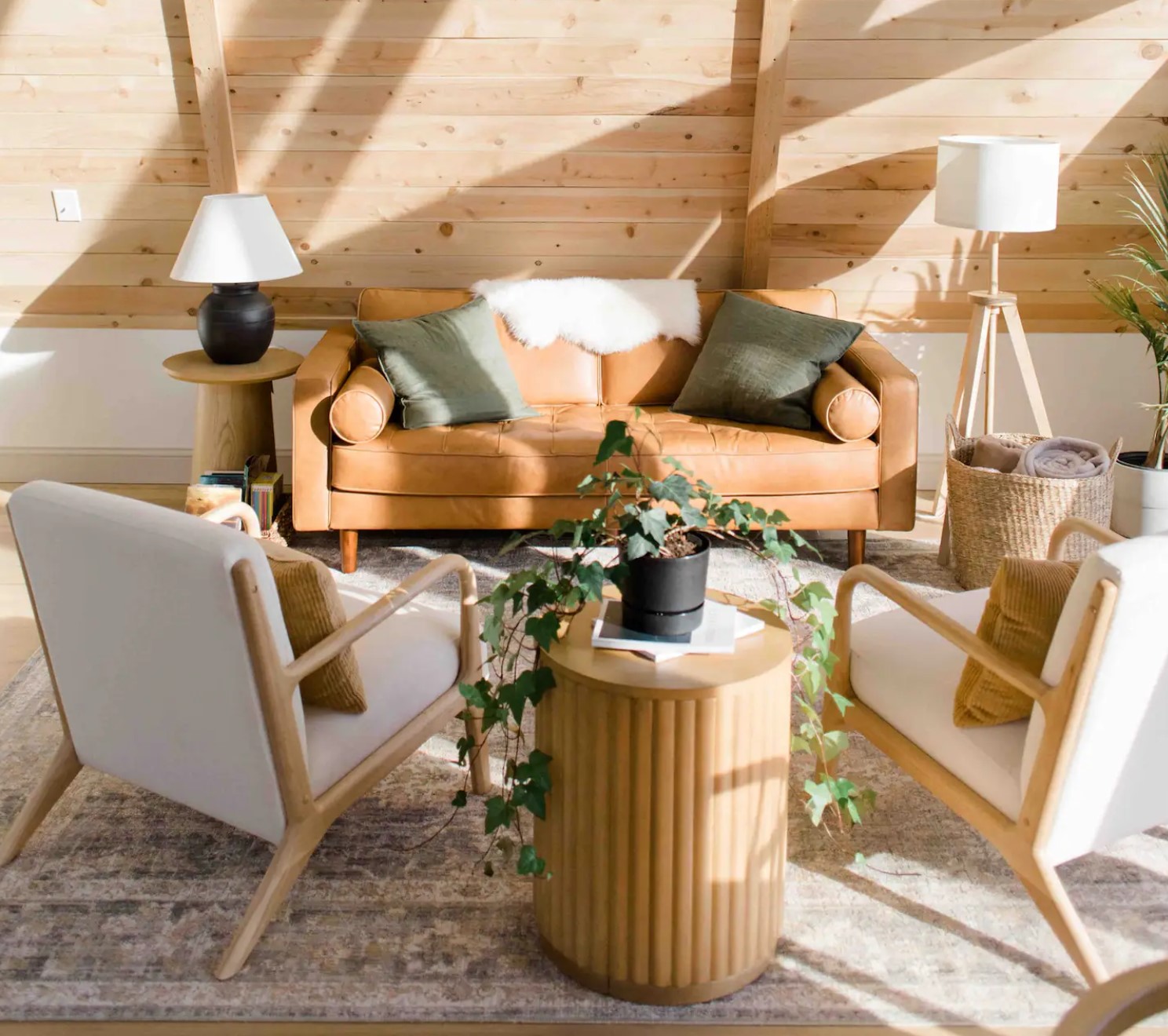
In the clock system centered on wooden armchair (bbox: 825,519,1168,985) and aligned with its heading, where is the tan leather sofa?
The tan leather sofa is roughly at 12 o'clock from the wooden armchair.

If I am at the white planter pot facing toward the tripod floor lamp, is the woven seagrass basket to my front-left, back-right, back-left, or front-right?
front-left

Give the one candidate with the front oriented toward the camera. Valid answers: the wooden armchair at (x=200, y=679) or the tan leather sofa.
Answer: the tan leather sofa

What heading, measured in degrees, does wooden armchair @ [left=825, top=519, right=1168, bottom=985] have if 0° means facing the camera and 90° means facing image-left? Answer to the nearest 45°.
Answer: approximately 135°

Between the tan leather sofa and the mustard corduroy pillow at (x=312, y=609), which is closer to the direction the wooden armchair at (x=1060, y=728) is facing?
the tan leather sofa

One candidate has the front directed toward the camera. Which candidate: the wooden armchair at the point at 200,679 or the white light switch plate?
the white light switch plate

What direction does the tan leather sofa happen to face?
toward the camera

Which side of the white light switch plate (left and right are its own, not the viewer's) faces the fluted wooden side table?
front

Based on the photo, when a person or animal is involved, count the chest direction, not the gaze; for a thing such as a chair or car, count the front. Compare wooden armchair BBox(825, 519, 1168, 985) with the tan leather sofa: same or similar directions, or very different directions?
very different directions

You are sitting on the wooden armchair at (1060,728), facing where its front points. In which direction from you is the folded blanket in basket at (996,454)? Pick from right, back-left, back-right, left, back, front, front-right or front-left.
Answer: front-right

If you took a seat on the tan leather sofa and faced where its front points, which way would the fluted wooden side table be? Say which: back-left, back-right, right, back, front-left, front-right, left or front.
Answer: front

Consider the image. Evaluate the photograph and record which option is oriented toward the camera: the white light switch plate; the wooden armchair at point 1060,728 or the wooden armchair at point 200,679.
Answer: the white light switch plate

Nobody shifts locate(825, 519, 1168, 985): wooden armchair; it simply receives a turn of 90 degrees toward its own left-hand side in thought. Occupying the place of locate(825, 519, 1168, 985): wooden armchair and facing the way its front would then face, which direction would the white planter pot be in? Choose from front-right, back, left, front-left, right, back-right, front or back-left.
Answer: back-right

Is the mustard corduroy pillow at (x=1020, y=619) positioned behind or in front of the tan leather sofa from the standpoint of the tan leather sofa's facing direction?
in front

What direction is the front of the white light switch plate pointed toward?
toward the camera

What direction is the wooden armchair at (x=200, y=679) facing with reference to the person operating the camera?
facing away from the viewer and to the right of the viewer

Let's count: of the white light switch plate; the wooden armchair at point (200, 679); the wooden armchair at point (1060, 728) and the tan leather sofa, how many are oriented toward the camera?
2
